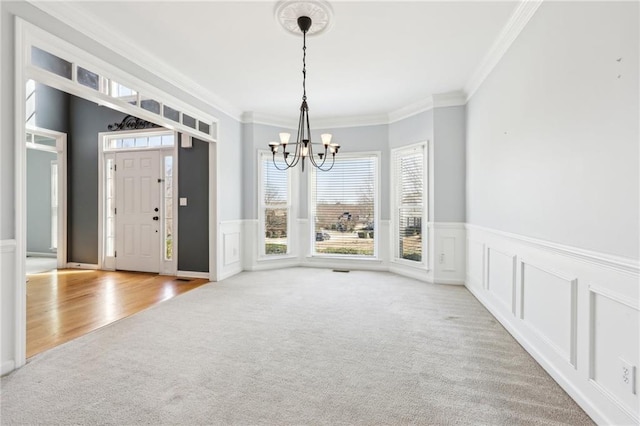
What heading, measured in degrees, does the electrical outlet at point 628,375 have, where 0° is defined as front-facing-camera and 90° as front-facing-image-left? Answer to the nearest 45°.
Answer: approximately 45°

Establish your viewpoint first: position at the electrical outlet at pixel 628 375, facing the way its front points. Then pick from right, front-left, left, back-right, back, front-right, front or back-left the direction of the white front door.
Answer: front-right
